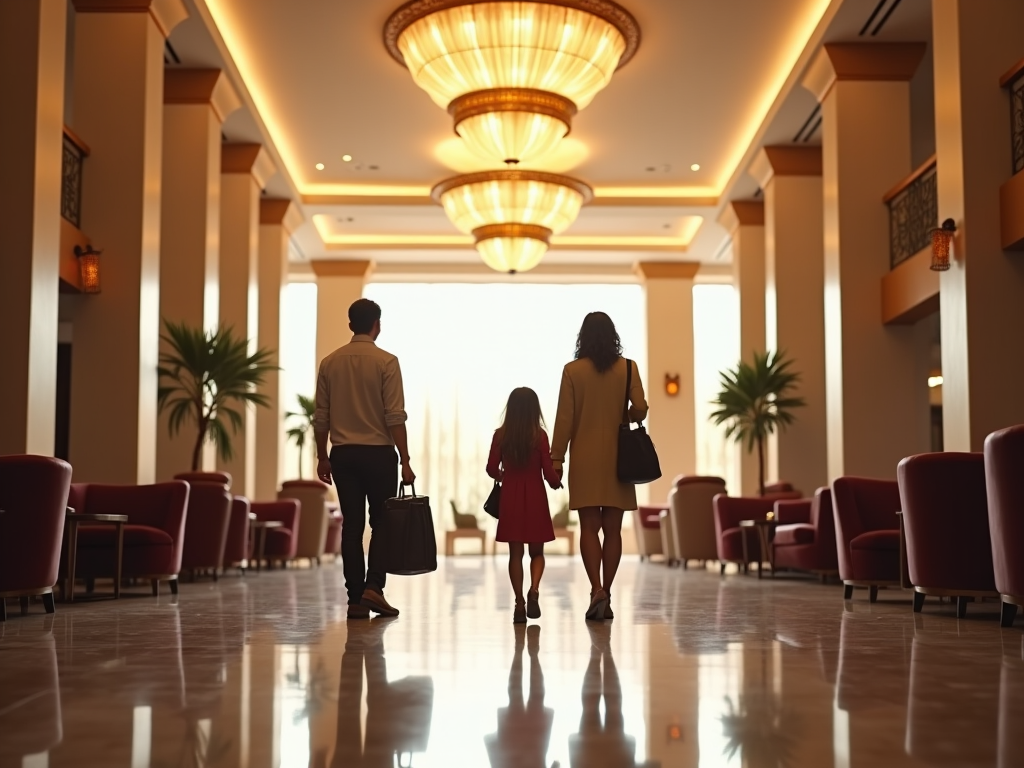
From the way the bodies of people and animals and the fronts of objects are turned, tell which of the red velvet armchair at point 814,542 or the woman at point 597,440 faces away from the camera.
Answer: the woman

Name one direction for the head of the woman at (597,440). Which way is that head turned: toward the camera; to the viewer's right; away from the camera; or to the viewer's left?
away from the camera

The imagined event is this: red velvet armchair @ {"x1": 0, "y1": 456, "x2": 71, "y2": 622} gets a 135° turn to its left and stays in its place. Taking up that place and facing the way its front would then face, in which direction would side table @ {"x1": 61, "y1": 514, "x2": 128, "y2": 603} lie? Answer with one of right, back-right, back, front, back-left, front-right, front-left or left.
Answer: back

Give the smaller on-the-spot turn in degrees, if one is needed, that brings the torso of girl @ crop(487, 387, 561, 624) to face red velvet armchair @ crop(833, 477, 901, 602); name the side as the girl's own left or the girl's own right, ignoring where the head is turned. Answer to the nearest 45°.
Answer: approximately 45° to the girl's own right

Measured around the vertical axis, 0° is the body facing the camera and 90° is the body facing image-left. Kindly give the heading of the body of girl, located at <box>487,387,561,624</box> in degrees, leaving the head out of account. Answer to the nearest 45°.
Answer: approximately 180°

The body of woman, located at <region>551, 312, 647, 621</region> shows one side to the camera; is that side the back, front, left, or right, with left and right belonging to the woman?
back

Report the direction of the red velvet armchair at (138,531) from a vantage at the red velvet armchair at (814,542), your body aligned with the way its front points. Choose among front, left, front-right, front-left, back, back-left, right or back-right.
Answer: front-left

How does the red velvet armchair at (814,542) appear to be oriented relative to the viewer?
to the viewer's left

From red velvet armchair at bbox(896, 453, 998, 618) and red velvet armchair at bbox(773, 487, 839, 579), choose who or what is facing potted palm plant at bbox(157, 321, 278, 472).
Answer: red velvet armchair at bbox(773, 487, 839, 579)

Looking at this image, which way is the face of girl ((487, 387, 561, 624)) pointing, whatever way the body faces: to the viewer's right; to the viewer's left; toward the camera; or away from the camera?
away from the camera

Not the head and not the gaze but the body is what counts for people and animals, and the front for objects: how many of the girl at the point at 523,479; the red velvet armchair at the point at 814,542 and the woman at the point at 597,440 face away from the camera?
2

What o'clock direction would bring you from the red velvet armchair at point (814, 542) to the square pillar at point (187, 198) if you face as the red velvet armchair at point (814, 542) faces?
The square pillar is roughly at 12 o'clock from the red velvet armchair.

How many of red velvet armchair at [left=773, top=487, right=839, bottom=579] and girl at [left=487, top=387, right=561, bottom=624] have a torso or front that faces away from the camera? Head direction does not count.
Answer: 1
